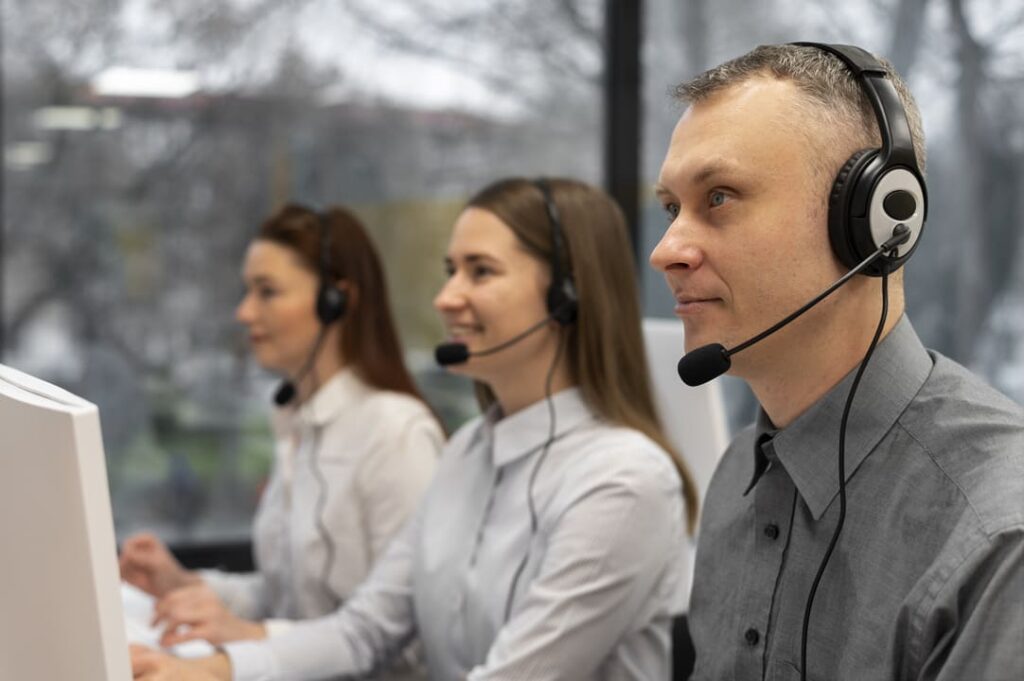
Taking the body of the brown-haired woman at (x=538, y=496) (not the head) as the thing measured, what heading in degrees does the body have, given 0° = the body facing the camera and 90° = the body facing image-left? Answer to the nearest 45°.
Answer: approximately 45°

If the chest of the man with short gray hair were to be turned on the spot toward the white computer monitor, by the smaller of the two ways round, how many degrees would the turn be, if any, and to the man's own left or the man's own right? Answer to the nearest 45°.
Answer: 0° — they already face it

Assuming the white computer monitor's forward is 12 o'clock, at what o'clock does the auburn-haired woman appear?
The auburn-haired woman is roughly at 11 o'clock from the white computer monitor.

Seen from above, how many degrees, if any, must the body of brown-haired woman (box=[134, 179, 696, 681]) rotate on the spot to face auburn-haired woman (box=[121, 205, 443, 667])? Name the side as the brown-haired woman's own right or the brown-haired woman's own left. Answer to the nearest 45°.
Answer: approximately 90° to the brown-haired woman's own right

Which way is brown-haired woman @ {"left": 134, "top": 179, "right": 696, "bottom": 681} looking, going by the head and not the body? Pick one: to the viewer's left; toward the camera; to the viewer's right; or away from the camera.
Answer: to the viewer's left

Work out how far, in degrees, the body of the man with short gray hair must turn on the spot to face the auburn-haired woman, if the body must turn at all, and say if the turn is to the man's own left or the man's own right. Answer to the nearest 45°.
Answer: approximately 90° to the man's own right

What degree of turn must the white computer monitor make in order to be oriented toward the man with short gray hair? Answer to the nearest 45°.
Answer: approximately 45° to its right

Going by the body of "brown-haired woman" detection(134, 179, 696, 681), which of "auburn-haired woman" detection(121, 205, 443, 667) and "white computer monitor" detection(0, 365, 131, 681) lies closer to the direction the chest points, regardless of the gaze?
the white computer monitor

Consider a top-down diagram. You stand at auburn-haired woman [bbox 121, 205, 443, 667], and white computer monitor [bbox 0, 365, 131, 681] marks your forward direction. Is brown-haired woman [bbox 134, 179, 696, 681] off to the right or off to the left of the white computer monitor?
left

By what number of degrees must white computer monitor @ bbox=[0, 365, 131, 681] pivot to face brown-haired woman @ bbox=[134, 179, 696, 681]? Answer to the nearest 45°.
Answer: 0° — it already faces them

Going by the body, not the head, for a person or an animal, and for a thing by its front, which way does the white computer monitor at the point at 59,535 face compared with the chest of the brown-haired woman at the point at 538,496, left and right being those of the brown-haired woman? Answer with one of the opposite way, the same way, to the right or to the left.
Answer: the opposite way

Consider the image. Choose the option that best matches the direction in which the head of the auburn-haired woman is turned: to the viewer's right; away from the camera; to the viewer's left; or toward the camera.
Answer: to the viewer's left

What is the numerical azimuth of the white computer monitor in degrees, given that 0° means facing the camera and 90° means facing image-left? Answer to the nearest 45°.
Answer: approximately 225°

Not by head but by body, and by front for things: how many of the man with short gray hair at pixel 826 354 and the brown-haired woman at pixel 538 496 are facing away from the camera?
0
